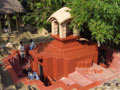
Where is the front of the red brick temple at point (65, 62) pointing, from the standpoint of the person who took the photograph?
facing the viewer and to the left of the viewer
